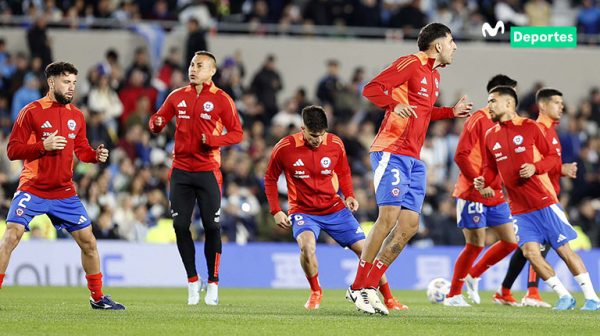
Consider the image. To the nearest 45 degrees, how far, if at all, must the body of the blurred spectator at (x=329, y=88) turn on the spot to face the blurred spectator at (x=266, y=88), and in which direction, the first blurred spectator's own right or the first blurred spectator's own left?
approximately 90° to the first blurred spectator's own right

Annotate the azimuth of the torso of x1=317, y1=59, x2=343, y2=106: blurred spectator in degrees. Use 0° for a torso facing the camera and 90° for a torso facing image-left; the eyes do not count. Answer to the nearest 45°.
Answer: approximately 0°

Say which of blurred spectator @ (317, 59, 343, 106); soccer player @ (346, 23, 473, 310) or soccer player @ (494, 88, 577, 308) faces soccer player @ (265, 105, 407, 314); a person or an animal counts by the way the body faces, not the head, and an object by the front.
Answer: the blurred spectator

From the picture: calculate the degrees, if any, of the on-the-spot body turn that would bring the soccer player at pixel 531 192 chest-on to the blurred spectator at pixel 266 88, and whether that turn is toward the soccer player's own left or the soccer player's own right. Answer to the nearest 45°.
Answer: approximately 90° to the soccer player's own right

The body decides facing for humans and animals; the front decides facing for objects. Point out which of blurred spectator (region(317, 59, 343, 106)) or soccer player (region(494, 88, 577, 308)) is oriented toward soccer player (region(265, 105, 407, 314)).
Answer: the blurred spectator

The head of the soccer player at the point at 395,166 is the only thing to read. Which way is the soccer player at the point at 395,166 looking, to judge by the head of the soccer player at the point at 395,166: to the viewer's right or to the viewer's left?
to the viewer's right

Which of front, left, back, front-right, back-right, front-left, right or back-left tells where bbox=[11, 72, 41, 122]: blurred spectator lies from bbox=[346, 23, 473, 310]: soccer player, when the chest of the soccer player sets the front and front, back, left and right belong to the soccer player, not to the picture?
back
